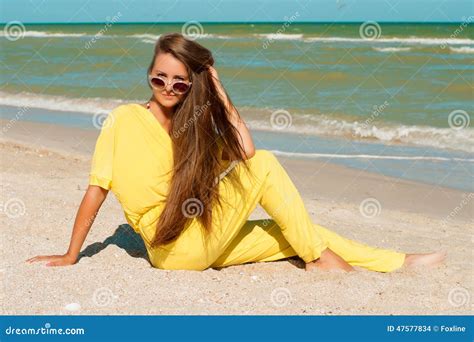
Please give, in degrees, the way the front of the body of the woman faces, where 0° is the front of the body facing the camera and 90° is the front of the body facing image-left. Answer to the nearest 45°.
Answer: approximately 315°
